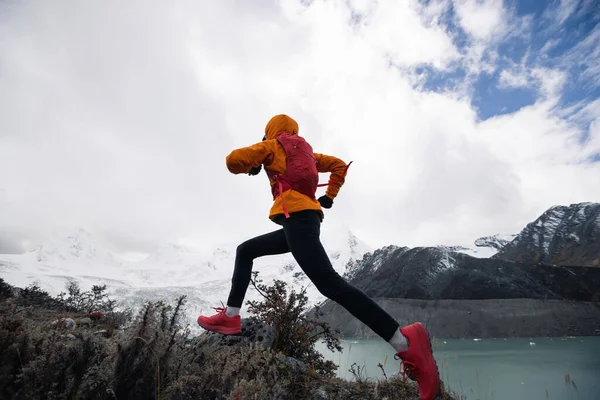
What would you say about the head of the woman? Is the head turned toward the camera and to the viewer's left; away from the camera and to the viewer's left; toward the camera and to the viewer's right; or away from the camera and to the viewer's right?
away from the camera and to the viewer's left

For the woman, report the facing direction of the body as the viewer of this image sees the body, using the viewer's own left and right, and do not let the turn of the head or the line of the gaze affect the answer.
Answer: facing away from the viewer and to the left of the viewer
